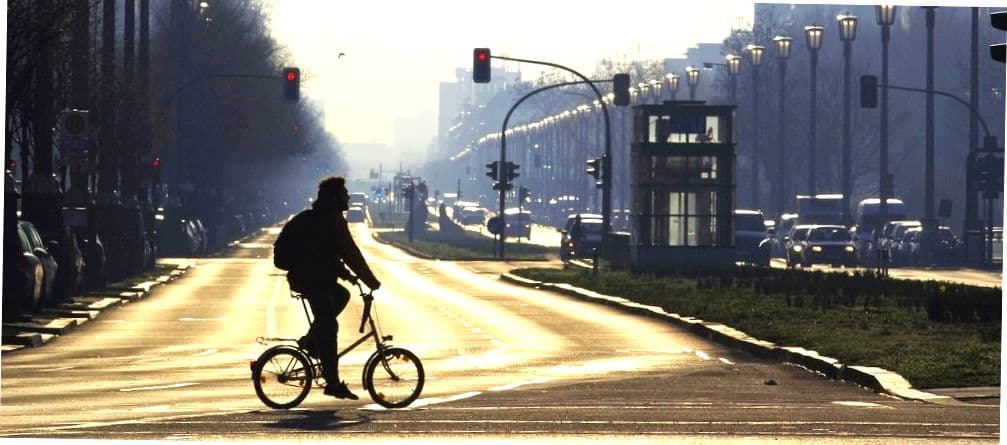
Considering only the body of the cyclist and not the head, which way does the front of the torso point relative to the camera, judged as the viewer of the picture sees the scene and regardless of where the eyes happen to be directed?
to the viewer's right

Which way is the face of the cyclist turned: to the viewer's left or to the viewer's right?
to the viewer's right

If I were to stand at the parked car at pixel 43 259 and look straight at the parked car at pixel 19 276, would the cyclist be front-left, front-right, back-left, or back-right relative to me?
front-left

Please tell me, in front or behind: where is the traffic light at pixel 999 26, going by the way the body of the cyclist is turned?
in front

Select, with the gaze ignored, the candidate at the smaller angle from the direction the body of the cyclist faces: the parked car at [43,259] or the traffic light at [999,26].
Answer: the traffic light

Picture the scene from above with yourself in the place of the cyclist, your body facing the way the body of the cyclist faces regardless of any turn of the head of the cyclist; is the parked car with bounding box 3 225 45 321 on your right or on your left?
on your left

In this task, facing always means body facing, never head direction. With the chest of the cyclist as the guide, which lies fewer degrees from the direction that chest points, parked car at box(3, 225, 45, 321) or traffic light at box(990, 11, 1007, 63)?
the traffic light
